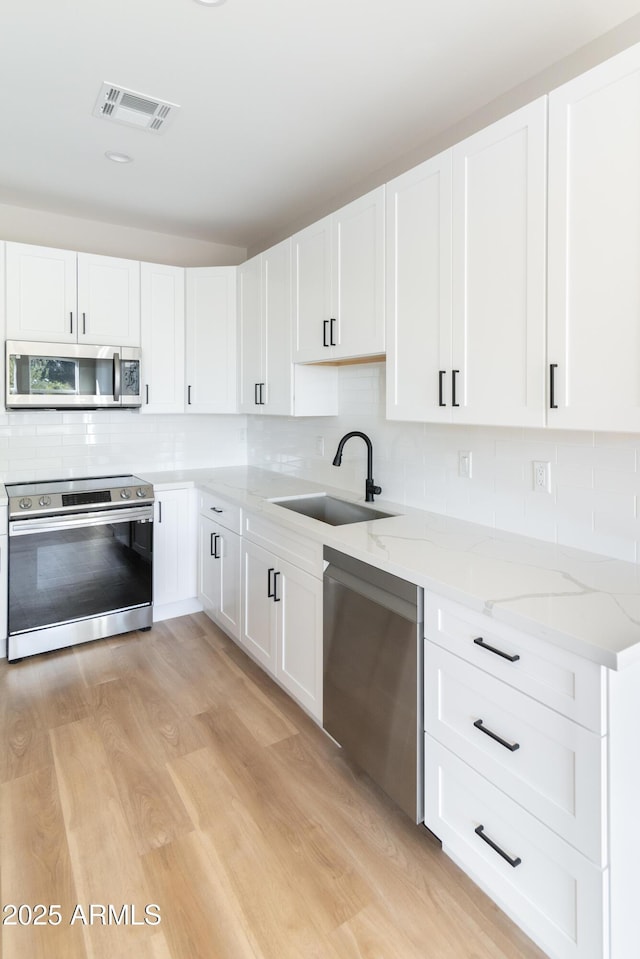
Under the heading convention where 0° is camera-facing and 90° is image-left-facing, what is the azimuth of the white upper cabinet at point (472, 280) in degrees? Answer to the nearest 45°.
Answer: approximately 45°

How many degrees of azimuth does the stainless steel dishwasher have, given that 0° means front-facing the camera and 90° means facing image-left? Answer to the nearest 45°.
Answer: approximately 45°

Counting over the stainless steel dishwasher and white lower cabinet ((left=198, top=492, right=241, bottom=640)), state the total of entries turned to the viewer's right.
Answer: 0
